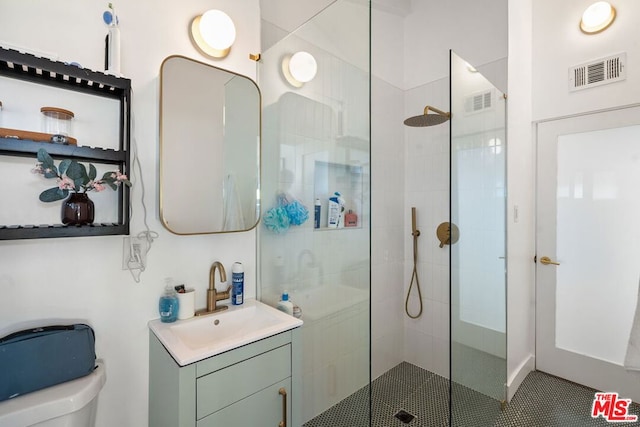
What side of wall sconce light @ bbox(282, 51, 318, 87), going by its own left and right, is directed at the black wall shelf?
right

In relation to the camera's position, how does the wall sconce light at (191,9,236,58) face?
facing the viewer and to the right of the viewer

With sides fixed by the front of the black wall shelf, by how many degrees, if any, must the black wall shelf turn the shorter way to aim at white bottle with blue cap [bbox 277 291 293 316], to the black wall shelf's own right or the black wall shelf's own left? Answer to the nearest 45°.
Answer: approximately 45° to the black wall shelf's own left

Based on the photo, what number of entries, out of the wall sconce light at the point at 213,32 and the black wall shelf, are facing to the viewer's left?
0
